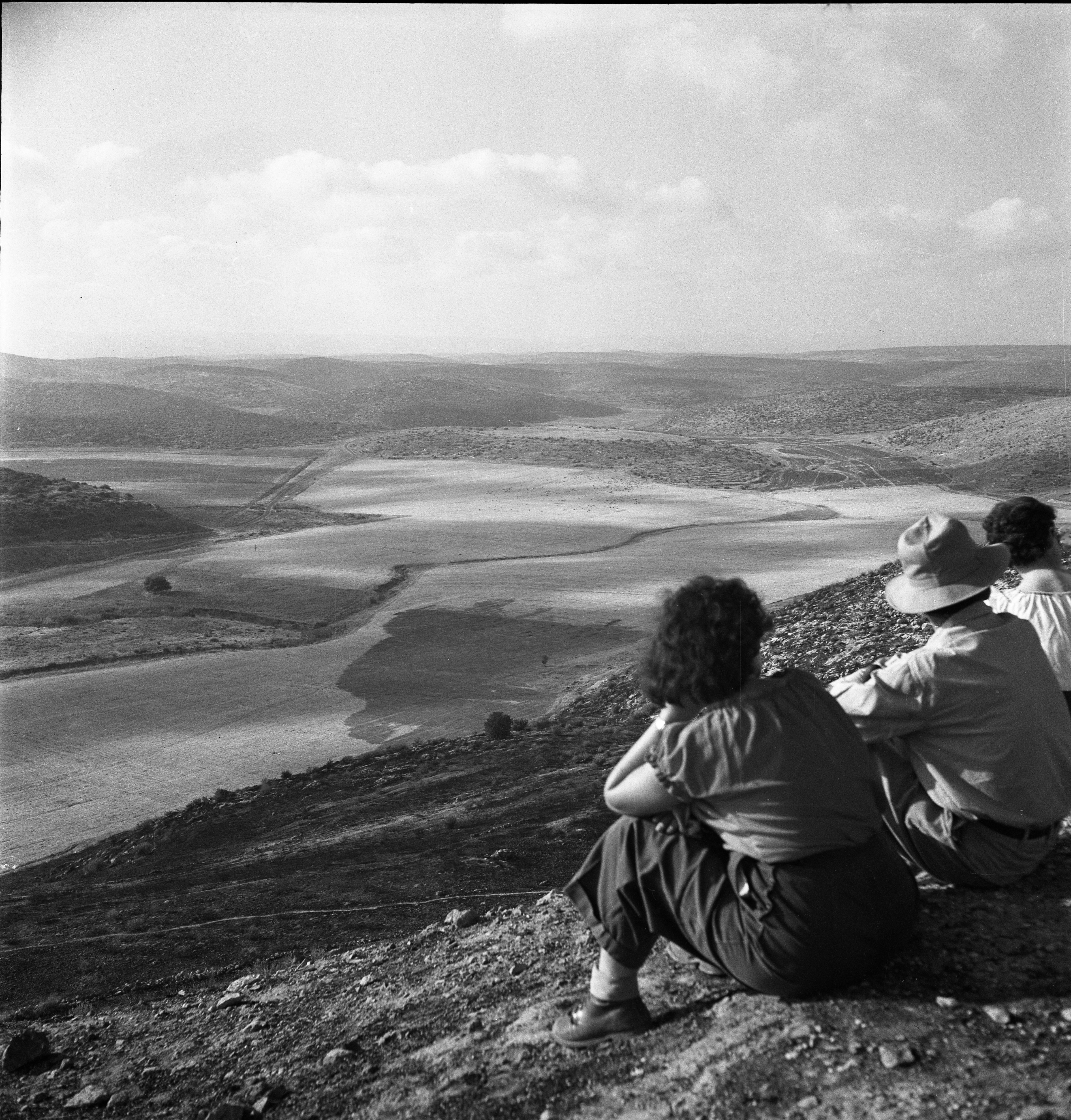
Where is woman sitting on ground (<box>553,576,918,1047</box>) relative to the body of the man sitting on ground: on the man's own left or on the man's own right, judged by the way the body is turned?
on the man's own left

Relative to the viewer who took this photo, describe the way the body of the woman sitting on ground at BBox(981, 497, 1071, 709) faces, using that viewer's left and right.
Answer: facing away from the viewer and to the left of the viewer

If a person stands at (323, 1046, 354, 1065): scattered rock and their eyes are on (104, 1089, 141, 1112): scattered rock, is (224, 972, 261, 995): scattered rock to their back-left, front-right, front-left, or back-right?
front-right

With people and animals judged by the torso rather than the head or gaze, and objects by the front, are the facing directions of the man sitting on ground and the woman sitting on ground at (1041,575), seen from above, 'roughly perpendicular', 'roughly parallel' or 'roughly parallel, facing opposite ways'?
roughly parallel

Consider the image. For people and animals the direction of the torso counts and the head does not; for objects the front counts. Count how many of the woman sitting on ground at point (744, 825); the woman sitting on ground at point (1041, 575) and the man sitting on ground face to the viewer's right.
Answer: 0

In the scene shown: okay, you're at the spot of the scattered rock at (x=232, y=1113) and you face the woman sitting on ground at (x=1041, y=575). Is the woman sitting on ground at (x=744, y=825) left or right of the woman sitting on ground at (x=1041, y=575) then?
right

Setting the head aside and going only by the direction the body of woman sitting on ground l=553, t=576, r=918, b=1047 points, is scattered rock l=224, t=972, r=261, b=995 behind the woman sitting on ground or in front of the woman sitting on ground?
in front

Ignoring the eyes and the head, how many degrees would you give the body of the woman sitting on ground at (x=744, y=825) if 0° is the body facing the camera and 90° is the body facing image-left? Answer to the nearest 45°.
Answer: approximately 135°

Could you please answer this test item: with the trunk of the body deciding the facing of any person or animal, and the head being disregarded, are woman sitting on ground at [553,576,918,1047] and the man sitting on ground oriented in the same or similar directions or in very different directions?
same or similar directions

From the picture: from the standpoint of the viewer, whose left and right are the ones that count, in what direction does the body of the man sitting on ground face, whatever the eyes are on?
facing away from the viewer and to the left of the viewer

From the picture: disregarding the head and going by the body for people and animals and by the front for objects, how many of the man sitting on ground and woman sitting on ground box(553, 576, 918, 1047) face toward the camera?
0
